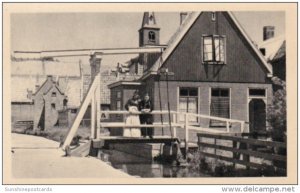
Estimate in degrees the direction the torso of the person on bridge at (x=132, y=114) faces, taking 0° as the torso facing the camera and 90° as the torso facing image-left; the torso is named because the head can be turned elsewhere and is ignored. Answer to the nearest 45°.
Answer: approximately 0°

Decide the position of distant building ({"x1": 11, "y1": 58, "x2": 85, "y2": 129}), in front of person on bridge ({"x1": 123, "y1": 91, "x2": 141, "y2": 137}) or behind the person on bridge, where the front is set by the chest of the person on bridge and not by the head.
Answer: behind

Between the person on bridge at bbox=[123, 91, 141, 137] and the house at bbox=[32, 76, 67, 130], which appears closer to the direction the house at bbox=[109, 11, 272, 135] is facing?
the person on bridge

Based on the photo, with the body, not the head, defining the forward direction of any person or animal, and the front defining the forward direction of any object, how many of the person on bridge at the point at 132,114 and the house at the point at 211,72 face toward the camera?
2

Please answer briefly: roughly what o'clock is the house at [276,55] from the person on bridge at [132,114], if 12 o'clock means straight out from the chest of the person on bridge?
The house is roughly at 8 o'clock from the person on bridge.

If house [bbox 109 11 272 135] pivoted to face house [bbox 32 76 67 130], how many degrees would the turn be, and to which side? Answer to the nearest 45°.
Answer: approximately 135° to its right

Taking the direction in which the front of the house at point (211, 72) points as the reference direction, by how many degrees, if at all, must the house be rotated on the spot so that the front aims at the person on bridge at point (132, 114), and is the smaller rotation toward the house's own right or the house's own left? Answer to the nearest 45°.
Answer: approximately 45° to the house's own right

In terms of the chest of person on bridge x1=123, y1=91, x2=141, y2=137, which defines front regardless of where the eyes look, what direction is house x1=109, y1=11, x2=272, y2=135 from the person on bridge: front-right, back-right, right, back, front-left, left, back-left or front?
back-left

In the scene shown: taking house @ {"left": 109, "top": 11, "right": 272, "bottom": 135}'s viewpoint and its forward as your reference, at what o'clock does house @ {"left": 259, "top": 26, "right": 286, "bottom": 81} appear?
house @ {"left": 259, "top": 26, "right": 286, "bottom": 81} is roughly at 8 o'clock from house @ {"left": 109, "top": 11, "right": 272, "bottom": 135}.

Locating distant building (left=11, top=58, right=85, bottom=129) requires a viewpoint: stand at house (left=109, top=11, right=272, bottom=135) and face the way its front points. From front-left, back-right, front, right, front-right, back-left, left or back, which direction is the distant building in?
back-right
